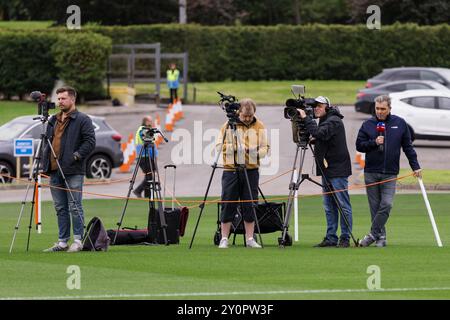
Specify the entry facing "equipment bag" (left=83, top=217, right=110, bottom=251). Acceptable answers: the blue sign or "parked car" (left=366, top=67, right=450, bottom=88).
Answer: the blue sign

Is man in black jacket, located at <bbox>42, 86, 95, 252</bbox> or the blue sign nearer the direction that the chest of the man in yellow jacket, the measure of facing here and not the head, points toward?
the man in black jacket

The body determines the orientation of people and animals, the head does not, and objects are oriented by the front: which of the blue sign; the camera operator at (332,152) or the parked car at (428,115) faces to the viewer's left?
the camera operator

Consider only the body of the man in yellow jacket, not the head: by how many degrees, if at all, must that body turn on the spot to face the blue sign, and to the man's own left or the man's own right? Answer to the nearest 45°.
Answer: approximately 135° to the man's own right

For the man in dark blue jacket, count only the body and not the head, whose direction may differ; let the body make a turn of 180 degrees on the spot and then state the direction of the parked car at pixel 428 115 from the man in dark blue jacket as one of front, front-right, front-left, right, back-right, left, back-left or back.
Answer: front

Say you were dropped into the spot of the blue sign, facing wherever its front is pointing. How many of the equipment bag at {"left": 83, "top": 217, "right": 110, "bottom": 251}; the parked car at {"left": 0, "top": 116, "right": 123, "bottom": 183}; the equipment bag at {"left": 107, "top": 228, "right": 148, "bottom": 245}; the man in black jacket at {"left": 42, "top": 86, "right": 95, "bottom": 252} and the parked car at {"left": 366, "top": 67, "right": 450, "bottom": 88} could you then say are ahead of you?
3

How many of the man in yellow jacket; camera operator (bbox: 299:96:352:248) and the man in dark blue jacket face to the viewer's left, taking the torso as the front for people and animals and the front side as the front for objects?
1

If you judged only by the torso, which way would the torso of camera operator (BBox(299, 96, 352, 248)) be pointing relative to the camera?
to the viewer's left

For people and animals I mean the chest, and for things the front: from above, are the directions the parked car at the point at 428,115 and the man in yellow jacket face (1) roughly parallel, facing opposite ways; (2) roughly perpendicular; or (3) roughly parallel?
roughly perpendicular
